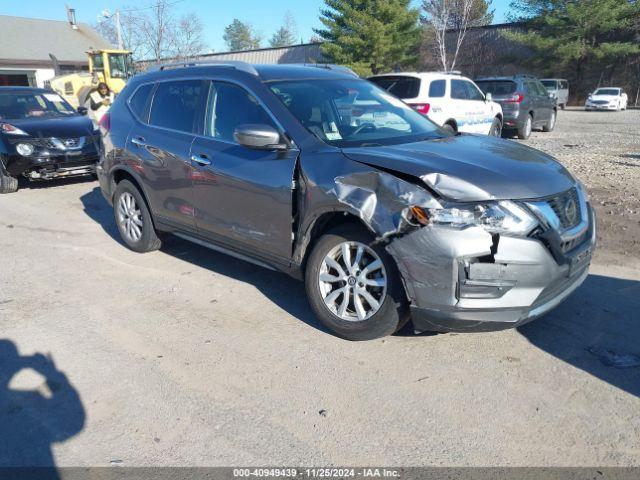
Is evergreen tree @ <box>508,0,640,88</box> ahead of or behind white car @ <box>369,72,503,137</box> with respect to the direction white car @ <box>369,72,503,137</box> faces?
ahead

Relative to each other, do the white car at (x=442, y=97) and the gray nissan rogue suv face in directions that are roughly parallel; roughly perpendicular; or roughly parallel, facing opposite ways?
roughly perpendicular

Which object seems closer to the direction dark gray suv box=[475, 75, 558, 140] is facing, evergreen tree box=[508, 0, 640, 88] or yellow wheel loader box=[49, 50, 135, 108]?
the evergreen tree

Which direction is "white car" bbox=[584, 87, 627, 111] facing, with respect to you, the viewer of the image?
facing the viewer and to the left of the viewer

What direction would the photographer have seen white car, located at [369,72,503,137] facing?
facing away from the viewer and to the right of the viewer

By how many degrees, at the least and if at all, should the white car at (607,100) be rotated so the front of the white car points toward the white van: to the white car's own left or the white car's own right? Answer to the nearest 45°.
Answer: approximately 45° to the white car's own right

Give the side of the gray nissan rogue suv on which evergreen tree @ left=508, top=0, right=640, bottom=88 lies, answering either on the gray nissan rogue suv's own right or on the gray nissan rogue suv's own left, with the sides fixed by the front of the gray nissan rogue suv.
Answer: on the gray nissan rogue suv's own left

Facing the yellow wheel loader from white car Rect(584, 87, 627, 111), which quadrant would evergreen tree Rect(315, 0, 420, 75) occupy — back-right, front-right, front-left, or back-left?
front-right

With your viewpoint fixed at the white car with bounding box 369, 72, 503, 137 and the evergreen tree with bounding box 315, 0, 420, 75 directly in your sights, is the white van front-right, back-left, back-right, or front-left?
front-right

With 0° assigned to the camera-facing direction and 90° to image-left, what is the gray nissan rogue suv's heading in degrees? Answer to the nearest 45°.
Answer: approximately 315°

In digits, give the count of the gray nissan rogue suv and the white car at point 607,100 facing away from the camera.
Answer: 0

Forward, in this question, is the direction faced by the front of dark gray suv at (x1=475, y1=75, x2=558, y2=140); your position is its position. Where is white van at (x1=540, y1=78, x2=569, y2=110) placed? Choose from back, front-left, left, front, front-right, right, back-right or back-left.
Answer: front-left

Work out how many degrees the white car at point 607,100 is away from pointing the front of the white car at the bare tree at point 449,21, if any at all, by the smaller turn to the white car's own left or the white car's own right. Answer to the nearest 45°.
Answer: approximately 90° to the white car's own right
